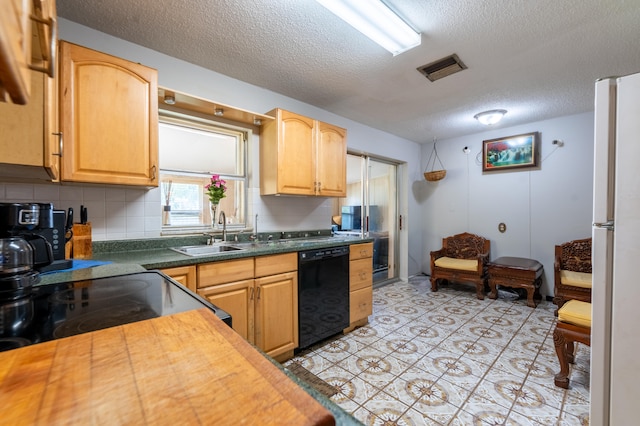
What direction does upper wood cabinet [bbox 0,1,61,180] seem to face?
to the viewer's right

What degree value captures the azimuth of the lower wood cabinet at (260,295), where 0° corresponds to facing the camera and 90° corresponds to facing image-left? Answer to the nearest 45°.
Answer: approximately 315°

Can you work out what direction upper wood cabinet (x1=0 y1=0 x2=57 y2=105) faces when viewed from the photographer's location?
facing to the right of the viewer

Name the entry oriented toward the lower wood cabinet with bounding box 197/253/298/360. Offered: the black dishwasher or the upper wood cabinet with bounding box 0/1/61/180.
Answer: the upper wood cabinet

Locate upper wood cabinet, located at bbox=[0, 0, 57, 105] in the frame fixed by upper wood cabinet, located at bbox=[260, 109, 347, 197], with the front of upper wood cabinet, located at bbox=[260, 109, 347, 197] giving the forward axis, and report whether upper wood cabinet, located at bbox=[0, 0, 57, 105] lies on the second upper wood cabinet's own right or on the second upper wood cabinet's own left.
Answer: on the second upper wood cabinet's own right

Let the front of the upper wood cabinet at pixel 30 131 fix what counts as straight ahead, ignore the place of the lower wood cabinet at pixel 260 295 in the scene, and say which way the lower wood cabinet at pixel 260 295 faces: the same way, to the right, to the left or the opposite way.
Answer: to the right

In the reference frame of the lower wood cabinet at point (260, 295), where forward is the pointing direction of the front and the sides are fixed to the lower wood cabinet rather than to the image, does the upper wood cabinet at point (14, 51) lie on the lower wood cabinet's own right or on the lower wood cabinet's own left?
on the lower wood cabinet's own right

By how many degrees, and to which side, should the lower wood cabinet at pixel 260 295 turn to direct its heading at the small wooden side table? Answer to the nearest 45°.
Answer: approximately 45° to its left

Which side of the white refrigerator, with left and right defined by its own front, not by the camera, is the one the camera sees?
left

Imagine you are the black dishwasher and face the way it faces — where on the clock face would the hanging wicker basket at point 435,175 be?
The hanging wicker basket is roughly at 9 o'clock from the black dishwasher.

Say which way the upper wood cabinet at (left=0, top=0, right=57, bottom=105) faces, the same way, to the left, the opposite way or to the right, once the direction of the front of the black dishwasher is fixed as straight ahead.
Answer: to the left

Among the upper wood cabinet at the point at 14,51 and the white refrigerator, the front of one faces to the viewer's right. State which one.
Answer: the upper wood cabinet
